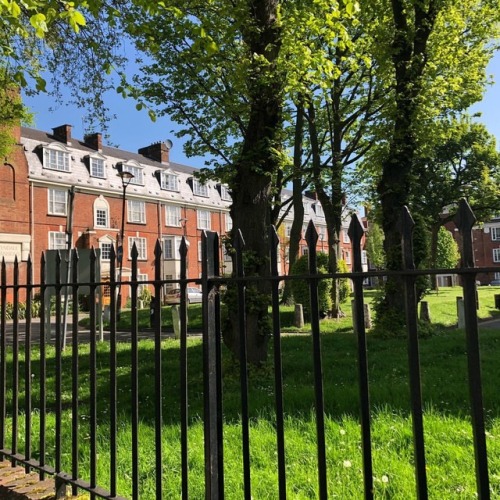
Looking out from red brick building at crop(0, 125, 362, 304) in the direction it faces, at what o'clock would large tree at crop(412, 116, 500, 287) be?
The large tree is roughly at 11 o'clock from the red brick building.

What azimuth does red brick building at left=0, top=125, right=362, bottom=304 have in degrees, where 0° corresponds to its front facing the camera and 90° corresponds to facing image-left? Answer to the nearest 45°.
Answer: approximately 315°

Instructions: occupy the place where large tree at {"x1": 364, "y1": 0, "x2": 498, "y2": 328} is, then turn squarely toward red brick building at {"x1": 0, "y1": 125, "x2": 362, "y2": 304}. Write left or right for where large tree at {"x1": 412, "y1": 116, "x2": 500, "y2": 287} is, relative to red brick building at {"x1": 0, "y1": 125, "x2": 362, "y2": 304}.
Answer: right

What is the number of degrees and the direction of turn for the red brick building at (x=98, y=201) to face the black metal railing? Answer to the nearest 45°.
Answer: approximately 45° to its right

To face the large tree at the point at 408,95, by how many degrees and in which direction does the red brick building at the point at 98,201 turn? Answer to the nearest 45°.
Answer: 0° — it already faces it
